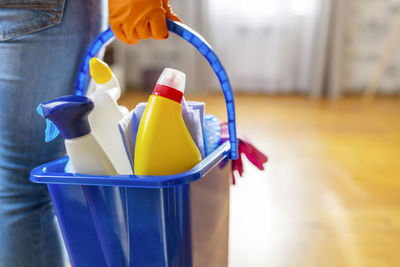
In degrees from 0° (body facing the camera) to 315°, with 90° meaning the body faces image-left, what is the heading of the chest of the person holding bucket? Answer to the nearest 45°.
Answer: approximately 225°
